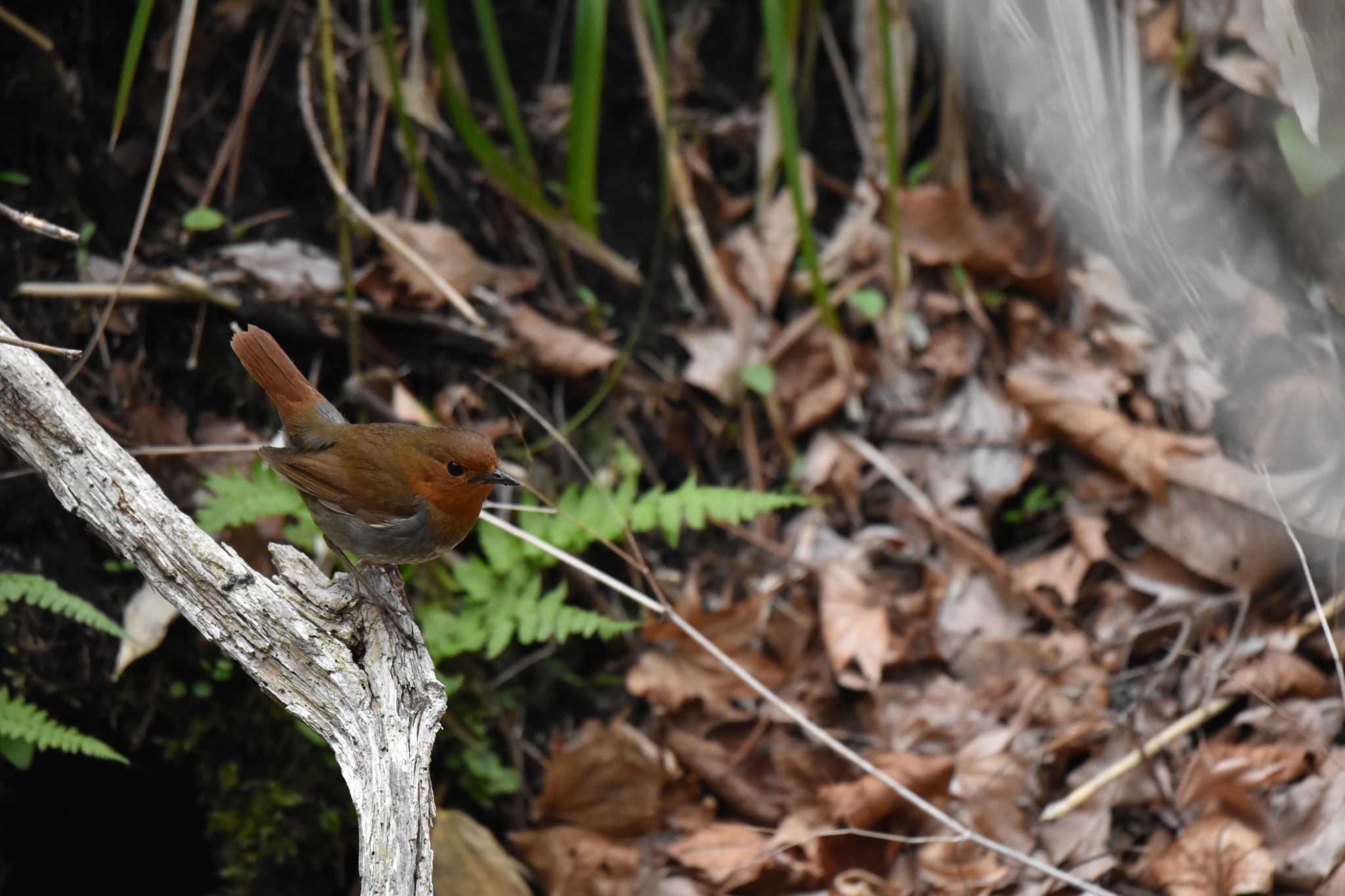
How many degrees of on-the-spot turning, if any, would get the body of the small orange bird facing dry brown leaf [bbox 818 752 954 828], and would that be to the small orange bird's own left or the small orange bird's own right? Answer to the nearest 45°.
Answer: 0° — it already faces it

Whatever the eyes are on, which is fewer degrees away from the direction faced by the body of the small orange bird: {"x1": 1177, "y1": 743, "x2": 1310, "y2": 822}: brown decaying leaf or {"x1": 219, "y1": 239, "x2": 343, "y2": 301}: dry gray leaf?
the brown decaying leaf

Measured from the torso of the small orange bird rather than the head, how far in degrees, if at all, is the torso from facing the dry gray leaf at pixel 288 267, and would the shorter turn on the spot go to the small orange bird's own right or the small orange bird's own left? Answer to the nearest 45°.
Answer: approximately 90° to the small orange bird's own left

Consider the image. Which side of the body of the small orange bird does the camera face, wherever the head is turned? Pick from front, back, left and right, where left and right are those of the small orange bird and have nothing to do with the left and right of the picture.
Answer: right

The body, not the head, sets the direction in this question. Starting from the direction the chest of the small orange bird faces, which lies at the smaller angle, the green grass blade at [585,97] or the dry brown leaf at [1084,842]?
the dry brown leaf

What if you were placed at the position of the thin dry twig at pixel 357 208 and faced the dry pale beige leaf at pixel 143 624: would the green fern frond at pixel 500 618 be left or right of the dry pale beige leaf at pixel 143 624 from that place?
left

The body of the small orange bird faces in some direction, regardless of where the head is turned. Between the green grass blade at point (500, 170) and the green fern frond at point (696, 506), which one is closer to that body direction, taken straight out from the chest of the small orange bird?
the green fern frond
